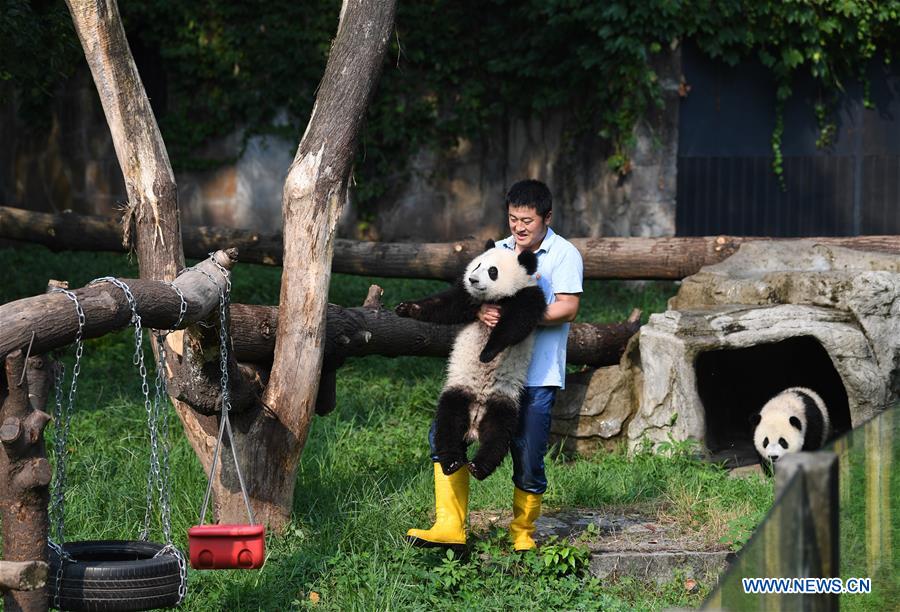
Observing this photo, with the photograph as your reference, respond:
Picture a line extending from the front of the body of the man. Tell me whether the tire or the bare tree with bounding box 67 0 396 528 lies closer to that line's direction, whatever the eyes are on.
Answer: the tire

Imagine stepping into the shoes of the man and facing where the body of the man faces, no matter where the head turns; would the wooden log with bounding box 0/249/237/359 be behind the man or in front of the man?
in front

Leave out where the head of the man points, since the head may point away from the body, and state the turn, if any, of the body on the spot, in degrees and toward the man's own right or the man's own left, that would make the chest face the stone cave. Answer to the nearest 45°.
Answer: approximately 180°

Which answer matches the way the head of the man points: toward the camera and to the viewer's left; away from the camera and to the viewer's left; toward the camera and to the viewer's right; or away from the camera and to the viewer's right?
toward the camera and to the viewer's left

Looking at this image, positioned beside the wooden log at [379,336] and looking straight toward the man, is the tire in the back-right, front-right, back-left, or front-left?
front-right

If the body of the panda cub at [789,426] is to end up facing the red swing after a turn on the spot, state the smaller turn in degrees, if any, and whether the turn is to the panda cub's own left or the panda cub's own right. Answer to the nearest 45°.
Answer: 0° — it already faces it

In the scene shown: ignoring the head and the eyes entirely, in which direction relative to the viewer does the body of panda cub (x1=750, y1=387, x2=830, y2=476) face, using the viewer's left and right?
facing the viewer and to the left of the viewer

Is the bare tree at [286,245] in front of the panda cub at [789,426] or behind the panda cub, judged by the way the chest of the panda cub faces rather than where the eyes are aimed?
in front

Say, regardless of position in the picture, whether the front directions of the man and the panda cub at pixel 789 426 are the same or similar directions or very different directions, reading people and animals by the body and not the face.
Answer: same or similar directions

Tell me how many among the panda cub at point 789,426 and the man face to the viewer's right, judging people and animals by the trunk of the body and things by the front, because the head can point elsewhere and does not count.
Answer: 0

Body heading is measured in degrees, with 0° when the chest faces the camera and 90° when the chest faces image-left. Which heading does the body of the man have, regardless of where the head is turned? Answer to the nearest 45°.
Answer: approximately 45°

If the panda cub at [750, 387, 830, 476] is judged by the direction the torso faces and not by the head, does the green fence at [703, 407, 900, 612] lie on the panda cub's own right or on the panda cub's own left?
on the panda cub's own left
